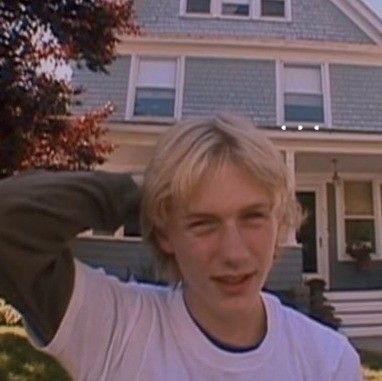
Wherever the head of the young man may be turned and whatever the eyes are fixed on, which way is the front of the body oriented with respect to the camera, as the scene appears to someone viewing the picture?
toward the camera

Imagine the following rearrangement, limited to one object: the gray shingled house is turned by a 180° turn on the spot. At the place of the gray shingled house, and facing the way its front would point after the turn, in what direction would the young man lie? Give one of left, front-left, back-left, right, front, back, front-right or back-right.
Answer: back

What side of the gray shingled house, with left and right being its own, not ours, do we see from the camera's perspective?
front

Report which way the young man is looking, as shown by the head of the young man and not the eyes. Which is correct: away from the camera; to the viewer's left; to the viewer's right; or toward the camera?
toward the camera

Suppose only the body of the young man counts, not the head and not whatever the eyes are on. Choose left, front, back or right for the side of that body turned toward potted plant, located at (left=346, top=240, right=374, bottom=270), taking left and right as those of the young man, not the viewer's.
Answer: back
